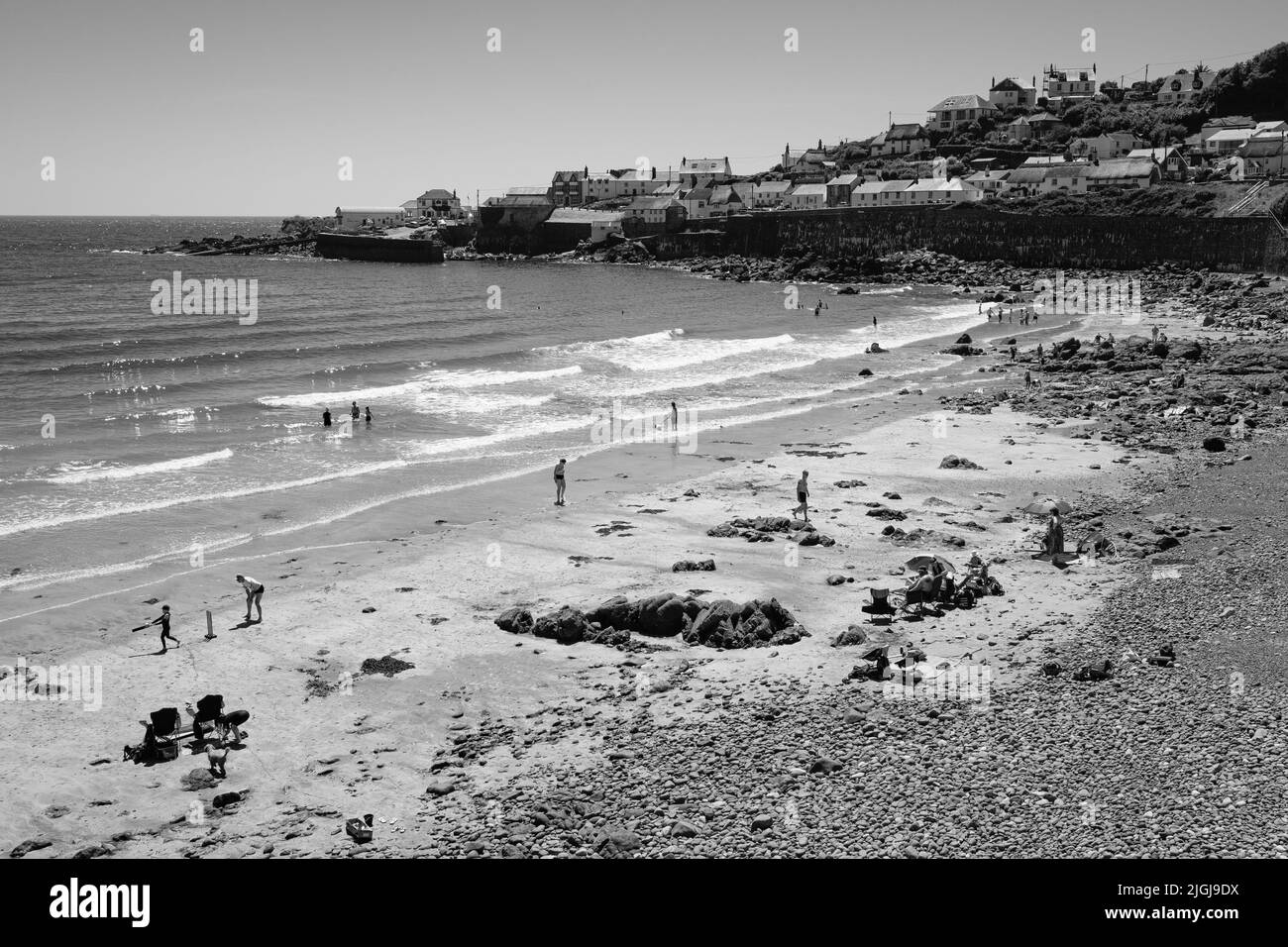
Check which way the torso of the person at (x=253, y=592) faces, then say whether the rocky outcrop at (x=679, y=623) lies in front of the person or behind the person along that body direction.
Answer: behind

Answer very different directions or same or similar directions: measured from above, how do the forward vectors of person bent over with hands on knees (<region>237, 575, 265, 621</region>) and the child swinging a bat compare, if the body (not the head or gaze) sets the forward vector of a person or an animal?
same or similar directions

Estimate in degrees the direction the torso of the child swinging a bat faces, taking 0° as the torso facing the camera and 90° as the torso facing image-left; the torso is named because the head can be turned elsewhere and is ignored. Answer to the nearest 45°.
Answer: approximately 90°

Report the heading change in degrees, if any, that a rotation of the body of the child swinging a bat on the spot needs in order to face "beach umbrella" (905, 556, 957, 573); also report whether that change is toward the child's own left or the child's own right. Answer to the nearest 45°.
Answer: approximately 180°

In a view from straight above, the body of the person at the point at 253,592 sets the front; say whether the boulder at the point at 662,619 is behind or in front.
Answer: behind

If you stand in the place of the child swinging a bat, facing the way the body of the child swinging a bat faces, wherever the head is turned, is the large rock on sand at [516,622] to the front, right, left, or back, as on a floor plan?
back

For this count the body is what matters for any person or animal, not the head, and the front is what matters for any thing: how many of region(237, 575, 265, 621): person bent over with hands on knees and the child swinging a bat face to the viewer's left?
2

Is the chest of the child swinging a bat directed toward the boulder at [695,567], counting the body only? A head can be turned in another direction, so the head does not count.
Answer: no

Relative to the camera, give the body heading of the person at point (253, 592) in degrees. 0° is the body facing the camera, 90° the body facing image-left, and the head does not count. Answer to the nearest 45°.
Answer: approximately 90°

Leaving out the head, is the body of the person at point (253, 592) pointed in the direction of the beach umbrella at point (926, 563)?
no
